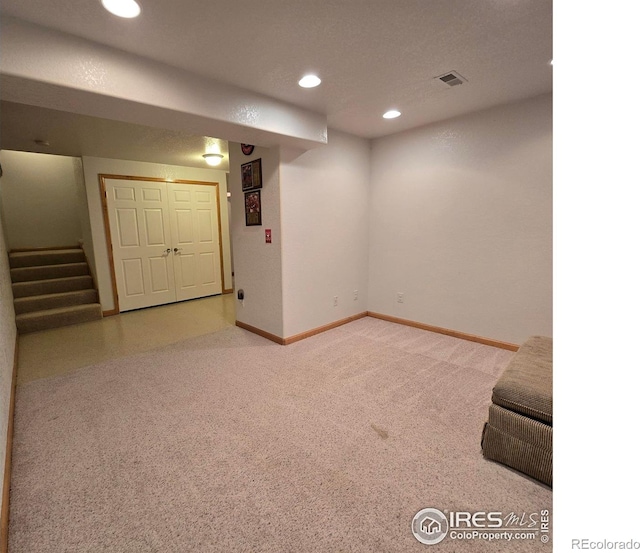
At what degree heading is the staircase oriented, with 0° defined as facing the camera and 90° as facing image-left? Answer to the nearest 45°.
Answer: approximately 315°

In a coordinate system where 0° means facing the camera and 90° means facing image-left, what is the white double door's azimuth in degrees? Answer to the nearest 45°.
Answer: approximately 315°
